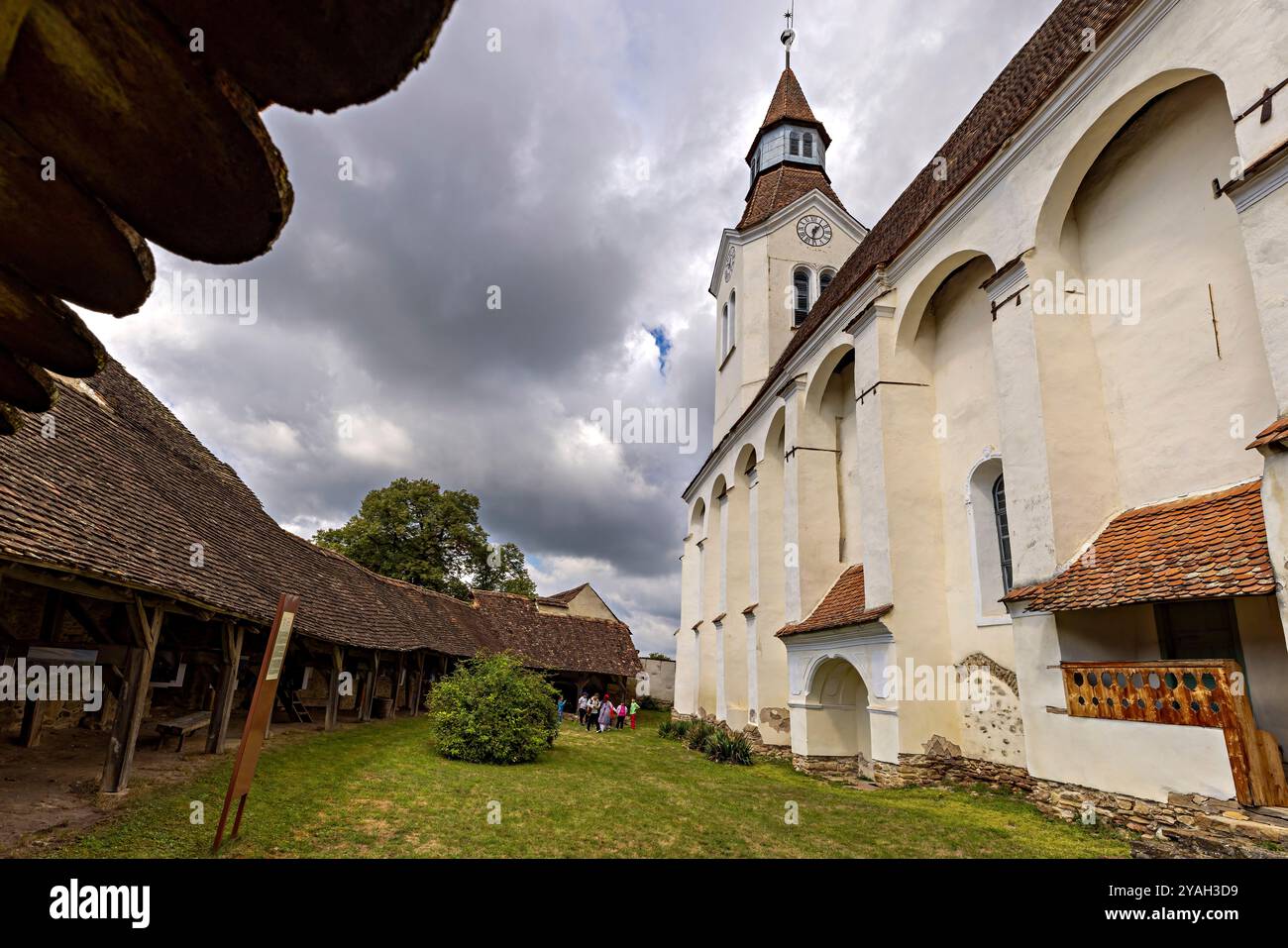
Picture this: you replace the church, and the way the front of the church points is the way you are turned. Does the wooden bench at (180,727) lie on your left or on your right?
on your left

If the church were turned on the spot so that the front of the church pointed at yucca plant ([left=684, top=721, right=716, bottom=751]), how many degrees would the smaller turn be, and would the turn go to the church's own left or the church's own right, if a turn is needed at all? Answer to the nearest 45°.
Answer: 0° — it already faces it

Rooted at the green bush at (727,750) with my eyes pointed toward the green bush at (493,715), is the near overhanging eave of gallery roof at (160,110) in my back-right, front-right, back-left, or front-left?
front-left

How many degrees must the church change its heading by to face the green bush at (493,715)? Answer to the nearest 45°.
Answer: approximately 45° to its left

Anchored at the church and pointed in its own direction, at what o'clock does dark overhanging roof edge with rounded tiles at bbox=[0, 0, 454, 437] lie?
The dark overhanging roof edge with rounded tiles is roughly at 8 o'clock from the church.

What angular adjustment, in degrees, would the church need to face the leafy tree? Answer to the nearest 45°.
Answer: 0° — it already faces it

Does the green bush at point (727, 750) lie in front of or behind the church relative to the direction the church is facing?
in front

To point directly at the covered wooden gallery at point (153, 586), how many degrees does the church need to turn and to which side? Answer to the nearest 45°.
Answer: approximately 45° to its left
